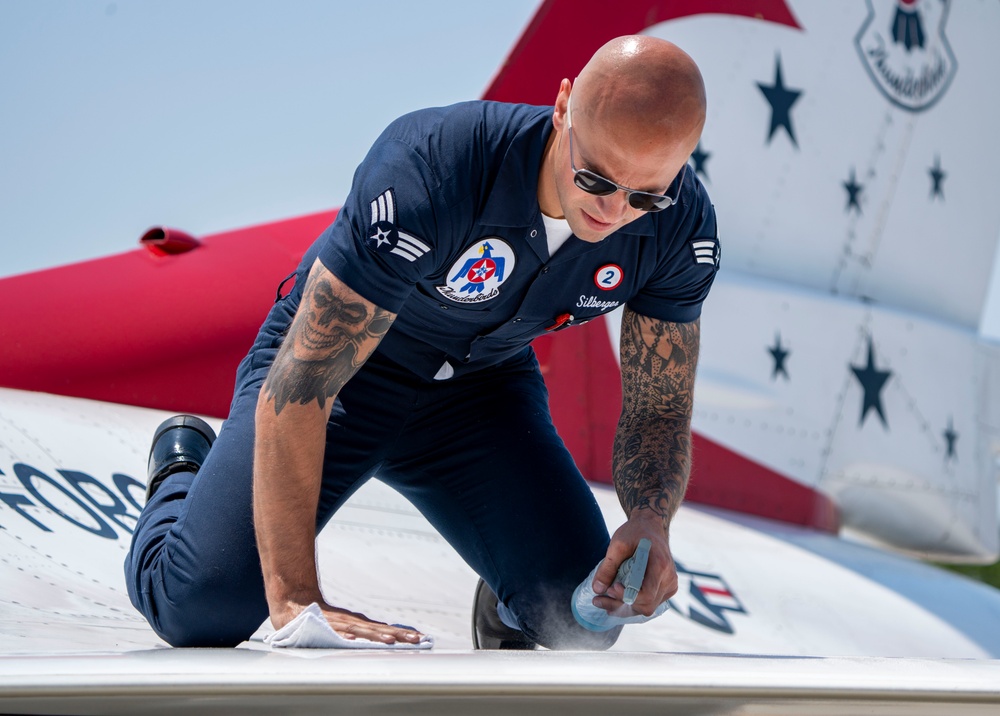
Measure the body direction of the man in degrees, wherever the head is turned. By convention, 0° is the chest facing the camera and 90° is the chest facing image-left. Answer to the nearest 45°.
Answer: approximately 315°

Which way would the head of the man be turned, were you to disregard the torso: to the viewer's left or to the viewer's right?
to the viewer's right
